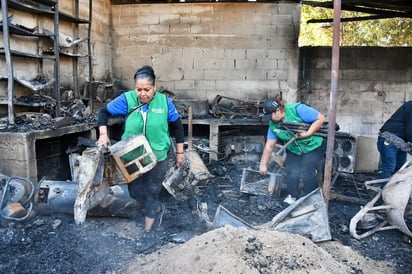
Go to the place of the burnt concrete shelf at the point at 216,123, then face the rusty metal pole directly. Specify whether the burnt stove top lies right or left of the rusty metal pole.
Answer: left

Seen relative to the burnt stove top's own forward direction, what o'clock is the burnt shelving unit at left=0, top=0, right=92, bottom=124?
The burnt shelving unit is roughly at 2 o'clock from the burnt stove top.

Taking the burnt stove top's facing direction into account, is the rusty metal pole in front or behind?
in front

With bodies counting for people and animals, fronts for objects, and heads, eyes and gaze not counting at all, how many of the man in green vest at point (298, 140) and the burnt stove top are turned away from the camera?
0

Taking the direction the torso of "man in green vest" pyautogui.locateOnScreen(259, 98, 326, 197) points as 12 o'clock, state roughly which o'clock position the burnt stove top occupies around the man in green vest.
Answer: The burnt stove top is roughly at 7 o'clock from the man in green vest.

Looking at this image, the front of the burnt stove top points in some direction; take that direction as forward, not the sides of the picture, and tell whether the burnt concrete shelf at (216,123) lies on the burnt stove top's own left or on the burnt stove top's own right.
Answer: on the burnt stove top's own right

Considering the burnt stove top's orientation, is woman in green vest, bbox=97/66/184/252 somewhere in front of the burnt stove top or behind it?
in front

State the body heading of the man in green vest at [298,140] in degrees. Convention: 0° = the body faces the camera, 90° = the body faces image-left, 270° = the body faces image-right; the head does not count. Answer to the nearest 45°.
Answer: approximately 45°

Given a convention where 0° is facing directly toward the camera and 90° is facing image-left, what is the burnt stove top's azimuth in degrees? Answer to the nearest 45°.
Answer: approximately 0°

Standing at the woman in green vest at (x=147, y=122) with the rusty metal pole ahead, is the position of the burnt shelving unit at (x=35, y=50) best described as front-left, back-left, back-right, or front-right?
back-left

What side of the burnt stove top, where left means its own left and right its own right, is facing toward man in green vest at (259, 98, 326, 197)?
front

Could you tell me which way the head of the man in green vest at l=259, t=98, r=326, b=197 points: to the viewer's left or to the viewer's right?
to the viewer's left
